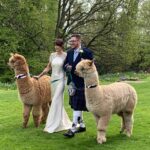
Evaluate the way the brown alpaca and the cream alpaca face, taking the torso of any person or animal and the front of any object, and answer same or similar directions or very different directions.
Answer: same or similar directions

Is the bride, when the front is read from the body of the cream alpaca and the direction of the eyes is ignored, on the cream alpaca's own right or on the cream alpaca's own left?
on the cream alpaca's own right

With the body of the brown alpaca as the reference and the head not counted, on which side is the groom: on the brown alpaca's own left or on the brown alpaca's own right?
on the brown alpaca's own left

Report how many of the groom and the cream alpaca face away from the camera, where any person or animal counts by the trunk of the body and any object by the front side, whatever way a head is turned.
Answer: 0

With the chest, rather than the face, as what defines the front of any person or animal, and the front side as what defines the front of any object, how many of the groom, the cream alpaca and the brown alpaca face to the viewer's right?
0

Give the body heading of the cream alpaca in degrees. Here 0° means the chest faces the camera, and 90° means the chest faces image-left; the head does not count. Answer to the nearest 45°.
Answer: approximately 45°

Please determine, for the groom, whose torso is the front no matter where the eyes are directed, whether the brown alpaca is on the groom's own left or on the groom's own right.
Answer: on the groom's own right

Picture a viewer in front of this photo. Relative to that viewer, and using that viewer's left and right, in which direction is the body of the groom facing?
facing the viewer and to the left of the viewer

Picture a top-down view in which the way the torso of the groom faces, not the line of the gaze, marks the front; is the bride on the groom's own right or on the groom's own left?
on the groom's own right
